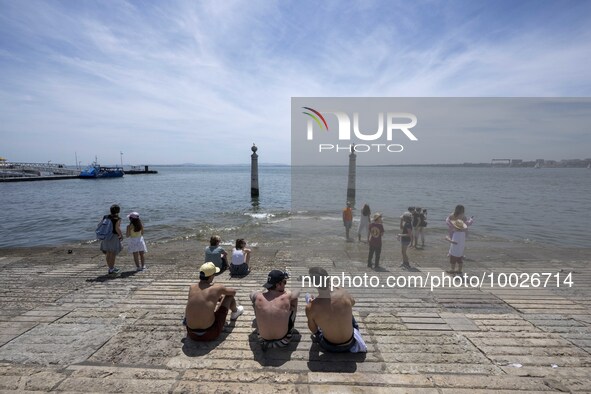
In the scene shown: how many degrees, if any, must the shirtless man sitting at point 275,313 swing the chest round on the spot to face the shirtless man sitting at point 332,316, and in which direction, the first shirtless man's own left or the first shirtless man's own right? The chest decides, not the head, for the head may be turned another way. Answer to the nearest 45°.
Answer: approximately 90° to the first shirtless man's own right

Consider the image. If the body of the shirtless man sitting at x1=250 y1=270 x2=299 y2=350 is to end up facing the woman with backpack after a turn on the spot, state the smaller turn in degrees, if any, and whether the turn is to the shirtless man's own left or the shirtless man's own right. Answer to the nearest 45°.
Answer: approximately 45° to the shirtless man's own left

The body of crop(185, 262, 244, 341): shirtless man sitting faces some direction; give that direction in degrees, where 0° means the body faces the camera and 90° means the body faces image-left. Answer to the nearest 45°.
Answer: approximately 225°

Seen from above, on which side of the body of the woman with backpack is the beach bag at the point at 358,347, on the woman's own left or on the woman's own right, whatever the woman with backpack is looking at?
on the woman's own right

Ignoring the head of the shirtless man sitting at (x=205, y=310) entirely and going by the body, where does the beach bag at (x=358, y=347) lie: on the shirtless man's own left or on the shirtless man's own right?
on the shirtless man's own right

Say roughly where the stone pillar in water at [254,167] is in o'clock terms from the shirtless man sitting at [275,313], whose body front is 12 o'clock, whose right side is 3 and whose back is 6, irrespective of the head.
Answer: The stone pillar in water is roughly at 12 o'clock from the shirtless man sitting.

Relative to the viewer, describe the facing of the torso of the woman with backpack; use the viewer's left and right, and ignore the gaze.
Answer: facing to the right of the viewer

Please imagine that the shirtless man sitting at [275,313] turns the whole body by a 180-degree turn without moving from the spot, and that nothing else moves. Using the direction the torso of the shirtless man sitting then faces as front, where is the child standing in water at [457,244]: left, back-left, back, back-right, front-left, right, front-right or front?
back-left

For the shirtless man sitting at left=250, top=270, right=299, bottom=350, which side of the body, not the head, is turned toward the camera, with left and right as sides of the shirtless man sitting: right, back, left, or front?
back

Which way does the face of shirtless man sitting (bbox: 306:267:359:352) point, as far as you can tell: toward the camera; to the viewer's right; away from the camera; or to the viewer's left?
away from the camera

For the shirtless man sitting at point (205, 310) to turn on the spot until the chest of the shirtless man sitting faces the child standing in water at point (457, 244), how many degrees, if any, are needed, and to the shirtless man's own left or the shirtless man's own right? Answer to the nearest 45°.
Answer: approximately 45° to the shirtless man's own right
